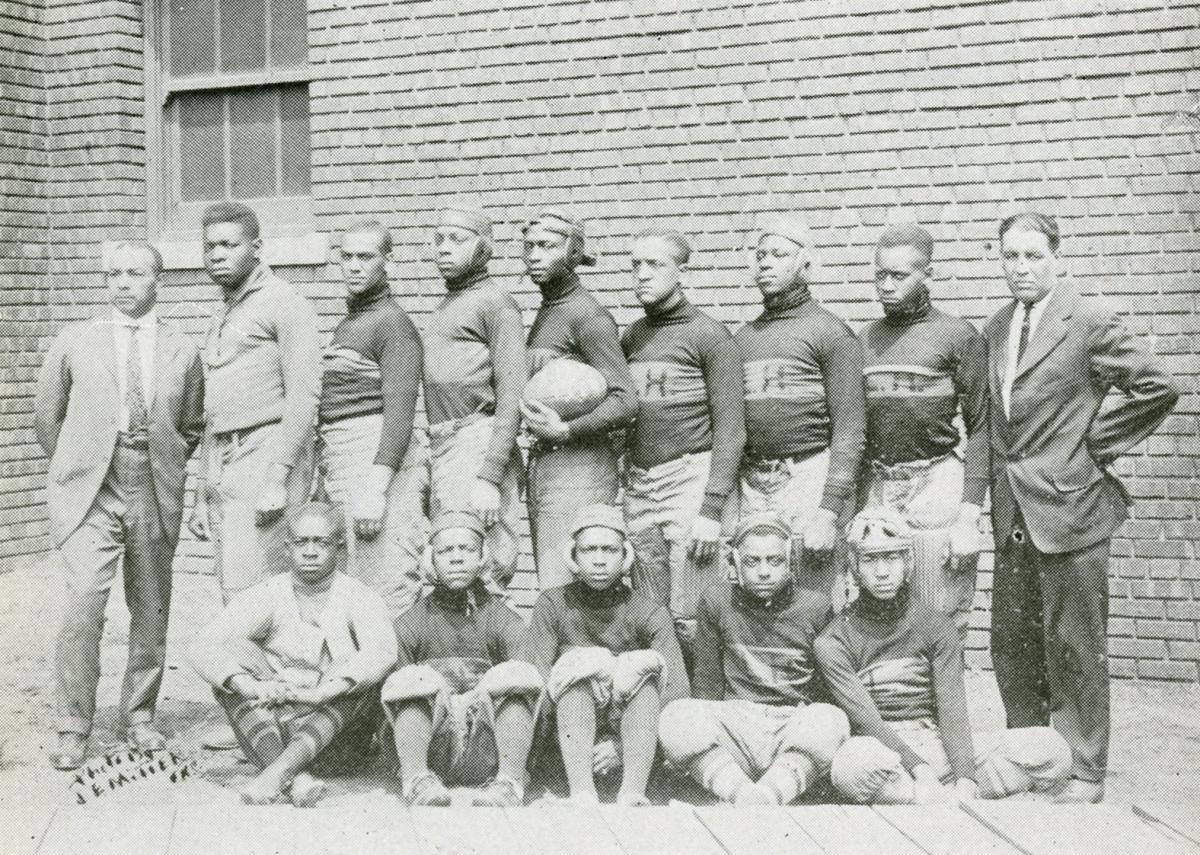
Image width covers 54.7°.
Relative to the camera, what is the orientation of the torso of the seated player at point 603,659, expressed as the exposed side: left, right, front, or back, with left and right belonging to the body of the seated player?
front

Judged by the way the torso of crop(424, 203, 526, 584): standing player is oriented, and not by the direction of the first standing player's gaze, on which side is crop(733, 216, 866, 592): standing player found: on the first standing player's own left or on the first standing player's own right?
on the first standing player's own left

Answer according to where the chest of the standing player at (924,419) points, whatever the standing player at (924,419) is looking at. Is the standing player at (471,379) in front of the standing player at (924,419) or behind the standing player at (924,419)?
in front

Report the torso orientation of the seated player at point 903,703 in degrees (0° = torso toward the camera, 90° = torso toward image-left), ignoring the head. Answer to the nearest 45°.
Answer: approximately 0°

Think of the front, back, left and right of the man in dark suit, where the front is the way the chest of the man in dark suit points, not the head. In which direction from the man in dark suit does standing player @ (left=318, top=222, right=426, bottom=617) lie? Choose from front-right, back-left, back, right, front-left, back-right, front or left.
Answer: front-right

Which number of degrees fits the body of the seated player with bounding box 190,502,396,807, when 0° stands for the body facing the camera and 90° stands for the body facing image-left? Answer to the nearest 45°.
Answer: approximately 0°

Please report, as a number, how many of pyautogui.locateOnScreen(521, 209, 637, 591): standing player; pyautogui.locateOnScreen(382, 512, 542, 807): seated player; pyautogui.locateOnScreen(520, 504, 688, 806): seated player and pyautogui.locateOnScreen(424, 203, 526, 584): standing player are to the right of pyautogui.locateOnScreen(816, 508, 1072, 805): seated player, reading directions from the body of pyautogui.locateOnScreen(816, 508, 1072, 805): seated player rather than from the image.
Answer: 4

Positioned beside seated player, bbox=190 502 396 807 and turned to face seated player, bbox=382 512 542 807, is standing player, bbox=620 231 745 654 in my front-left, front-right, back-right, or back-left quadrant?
front-left

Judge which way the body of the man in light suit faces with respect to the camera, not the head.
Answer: toward the camera

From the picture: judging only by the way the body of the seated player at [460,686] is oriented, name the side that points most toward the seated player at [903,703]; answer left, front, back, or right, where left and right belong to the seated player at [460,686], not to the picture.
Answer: left

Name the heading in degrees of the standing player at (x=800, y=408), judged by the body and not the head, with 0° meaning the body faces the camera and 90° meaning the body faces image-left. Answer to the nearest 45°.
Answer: approximately 45°

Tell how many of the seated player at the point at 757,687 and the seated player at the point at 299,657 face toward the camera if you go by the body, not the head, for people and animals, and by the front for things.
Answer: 2

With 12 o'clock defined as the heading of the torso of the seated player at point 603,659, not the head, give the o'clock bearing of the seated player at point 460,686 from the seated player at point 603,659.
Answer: the seated player at point 460,686 is roughly at 3 o'clock from the seated player at point 603,659.
